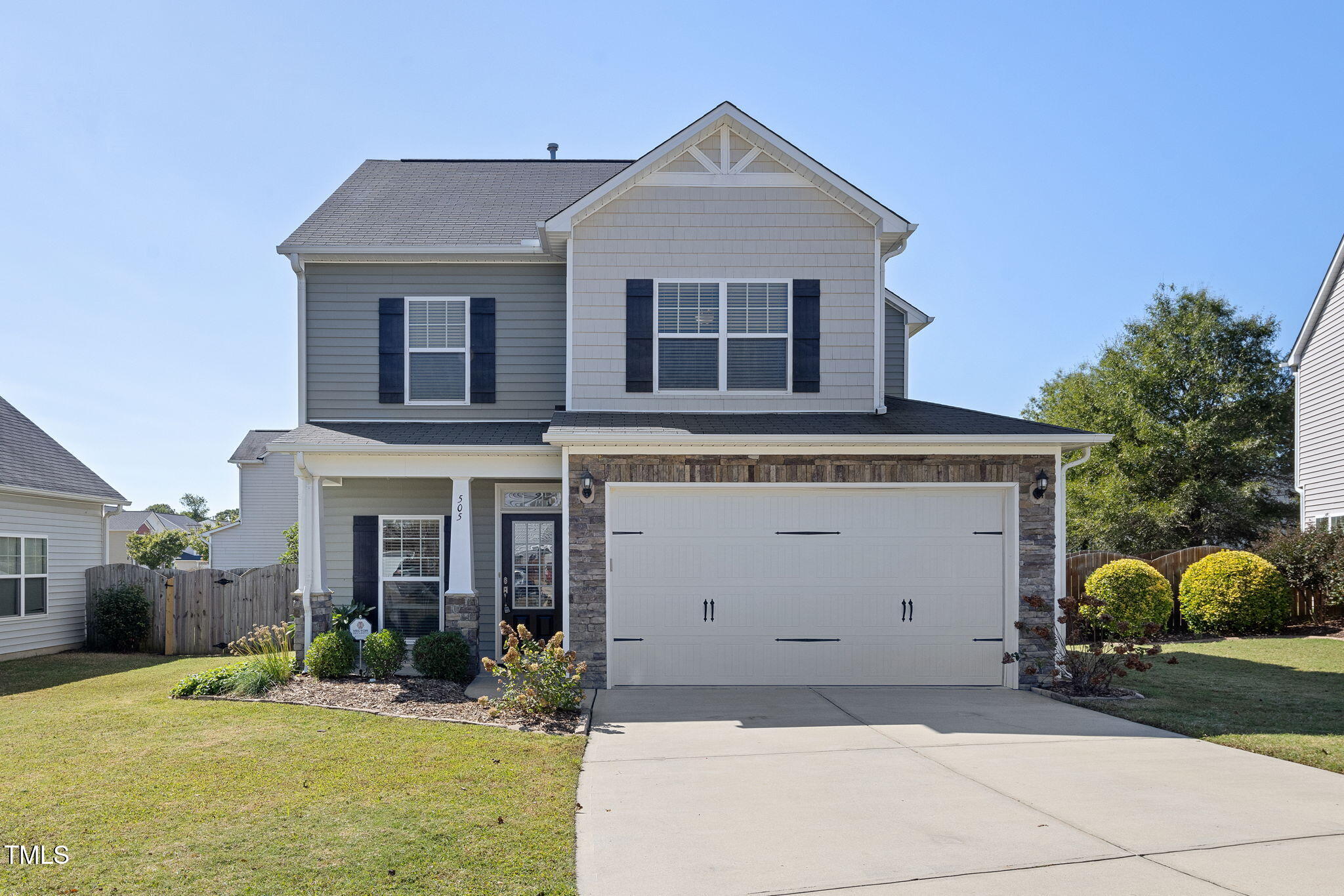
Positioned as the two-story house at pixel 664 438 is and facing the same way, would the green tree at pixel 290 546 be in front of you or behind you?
behind

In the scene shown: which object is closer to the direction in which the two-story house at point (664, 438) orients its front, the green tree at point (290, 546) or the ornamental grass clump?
the ornamental grass clump

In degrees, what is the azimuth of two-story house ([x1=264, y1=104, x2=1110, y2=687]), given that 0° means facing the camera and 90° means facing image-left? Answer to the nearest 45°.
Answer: approximately 0°

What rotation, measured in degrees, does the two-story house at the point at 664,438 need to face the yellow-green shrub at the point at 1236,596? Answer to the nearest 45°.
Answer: approximately 135° to its left

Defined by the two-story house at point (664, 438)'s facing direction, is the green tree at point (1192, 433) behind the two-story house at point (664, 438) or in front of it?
behind
